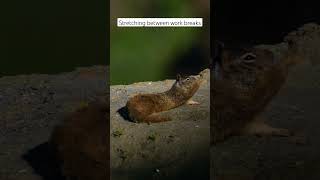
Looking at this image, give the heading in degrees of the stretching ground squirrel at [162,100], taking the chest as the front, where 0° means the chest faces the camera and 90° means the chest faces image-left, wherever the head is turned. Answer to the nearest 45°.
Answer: approximately 270°
